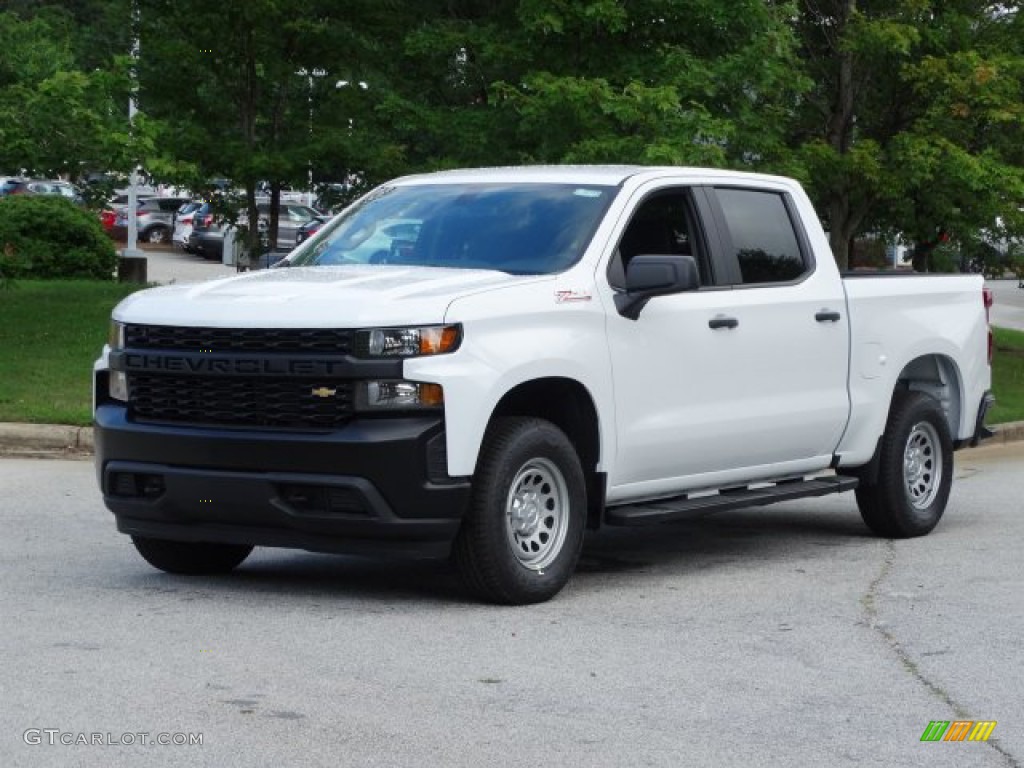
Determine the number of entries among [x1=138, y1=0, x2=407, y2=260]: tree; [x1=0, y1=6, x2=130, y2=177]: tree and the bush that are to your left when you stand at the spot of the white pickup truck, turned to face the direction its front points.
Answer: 0

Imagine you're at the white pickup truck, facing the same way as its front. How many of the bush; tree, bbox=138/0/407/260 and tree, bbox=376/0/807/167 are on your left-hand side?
0

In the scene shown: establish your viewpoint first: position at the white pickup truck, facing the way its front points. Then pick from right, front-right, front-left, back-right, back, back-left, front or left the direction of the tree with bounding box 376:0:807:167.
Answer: back-right

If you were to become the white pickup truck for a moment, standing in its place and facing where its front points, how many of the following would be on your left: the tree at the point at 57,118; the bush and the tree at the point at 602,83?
0

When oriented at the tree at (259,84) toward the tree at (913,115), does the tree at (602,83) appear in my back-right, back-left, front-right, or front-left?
front-right

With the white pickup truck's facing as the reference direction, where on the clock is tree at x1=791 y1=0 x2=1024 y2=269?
The tree is roughly at 5 o'clock from the white pickup truck.

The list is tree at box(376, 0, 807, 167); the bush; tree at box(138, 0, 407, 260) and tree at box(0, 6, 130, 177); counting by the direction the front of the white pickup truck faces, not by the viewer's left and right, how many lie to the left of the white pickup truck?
0

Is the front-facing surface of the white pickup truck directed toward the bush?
no

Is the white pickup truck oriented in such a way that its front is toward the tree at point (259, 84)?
no

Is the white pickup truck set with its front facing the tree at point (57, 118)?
no

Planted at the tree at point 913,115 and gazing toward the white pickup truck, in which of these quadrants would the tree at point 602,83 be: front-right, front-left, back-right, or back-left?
front-right

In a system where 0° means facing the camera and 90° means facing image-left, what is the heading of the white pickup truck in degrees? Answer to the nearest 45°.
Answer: approximately 45°
